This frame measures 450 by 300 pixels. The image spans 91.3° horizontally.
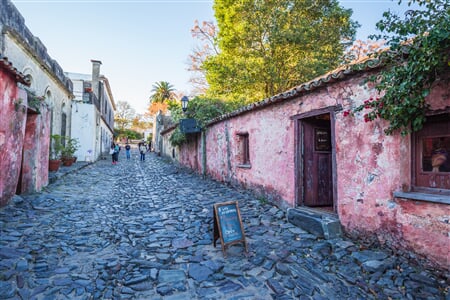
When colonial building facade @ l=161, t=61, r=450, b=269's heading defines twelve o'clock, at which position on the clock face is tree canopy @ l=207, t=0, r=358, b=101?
The tree canopy is roughly at 4 o'clock from the colonial building facade.

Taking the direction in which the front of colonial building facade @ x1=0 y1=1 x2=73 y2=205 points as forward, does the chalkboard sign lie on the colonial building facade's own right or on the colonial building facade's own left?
on the colonial building facade's own right

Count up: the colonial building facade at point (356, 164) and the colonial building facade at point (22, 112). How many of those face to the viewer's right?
1

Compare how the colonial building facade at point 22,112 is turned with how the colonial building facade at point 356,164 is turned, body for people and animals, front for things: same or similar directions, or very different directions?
very different directions

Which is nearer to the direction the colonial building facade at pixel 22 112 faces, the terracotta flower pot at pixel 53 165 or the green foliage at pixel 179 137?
the green foliage

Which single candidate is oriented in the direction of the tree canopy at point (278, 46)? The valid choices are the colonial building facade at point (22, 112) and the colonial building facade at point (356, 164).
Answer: the colonial building facade at point (22, 112)

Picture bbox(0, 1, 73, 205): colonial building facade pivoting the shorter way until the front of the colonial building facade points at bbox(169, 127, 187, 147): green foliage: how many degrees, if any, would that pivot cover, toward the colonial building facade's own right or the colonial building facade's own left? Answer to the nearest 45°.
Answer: approximately 45° to the colonial building facade's own left

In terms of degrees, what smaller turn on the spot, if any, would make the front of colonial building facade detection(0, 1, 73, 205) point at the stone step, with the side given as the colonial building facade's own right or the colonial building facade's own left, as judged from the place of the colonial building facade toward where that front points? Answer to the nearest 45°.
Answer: approximately 45° to the colonial building facade's own right

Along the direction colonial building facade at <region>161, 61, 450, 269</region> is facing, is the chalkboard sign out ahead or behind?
ahead

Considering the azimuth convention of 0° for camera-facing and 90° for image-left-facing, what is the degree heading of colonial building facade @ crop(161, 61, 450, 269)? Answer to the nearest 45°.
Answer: approximately 45°

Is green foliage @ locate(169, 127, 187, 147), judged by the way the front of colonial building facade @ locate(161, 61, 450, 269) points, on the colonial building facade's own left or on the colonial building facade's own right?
on the colonial building facade's own right

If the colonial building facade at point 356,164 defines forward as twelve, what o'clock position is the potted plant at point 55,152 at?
The potted plant is roughly at 2 o'clock from the colonial building facade.

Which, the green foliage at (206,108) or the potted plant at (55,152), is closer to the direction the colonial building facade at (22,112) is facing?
the green foliage

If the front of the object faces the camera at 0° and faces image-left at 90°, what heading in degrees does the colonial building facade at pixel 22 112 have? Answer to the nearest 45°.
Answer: approximately 270°
